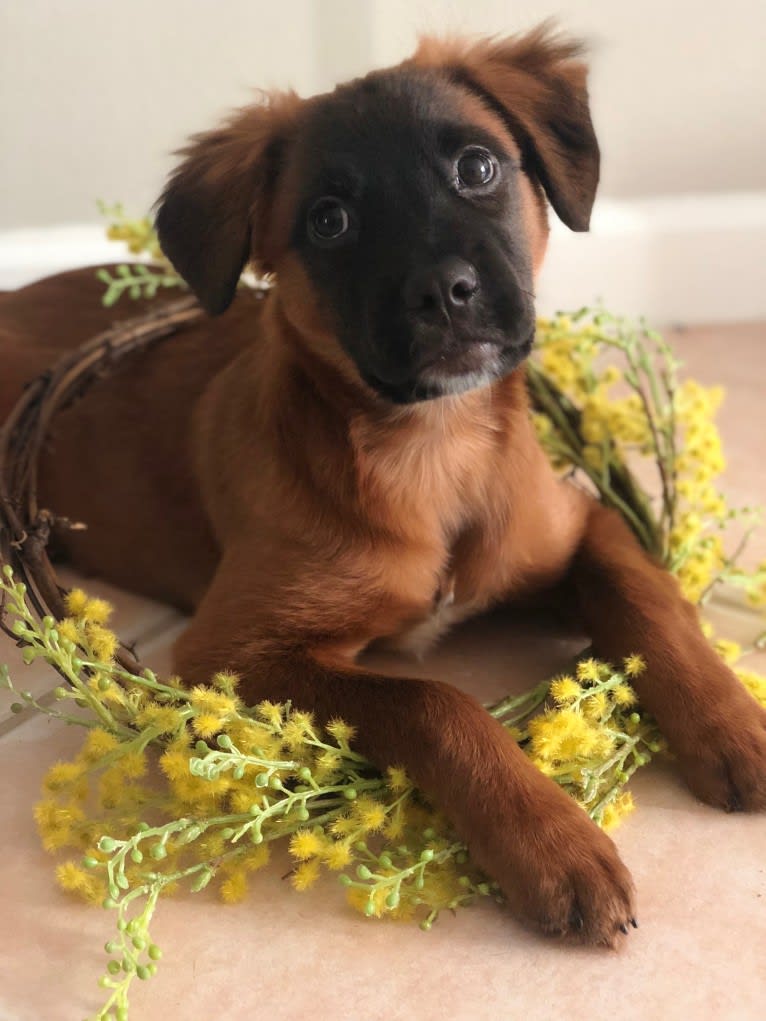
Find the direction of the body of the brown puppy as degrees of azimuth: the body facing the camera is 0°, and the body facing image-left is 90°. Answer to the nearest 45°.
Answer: approximately 315°
